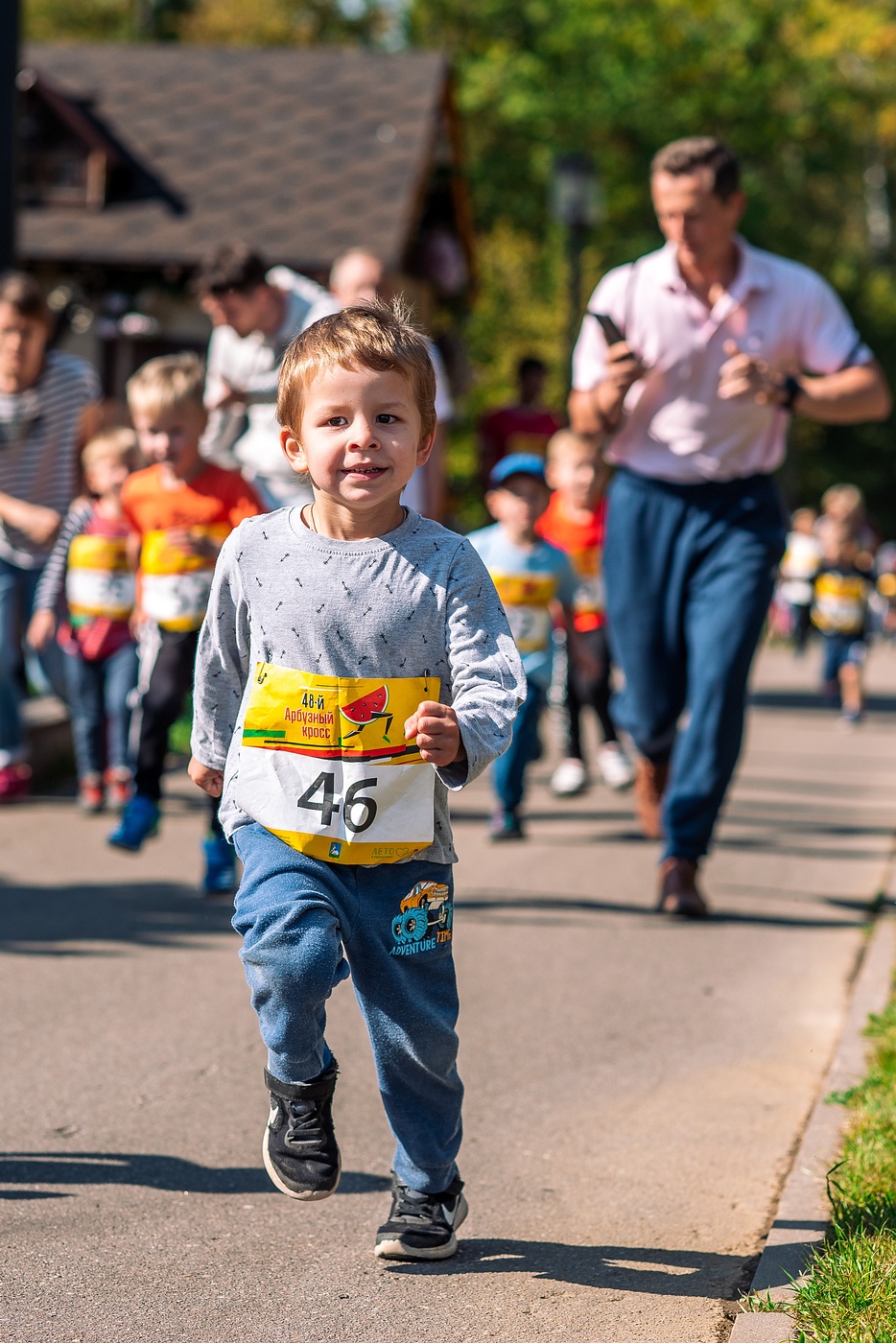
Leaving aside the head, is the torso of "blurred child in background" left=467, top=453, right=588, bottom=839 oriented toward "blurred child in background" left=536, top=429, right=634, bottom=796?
no

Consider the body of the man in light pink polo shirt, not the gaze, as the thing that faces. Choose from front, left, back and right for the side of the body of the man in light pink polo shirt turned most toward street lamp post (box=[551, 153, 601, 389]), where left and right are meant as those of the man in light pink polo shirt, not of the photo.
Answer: back

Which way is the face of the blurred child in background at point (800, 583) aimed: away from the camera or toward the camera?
toward the camera

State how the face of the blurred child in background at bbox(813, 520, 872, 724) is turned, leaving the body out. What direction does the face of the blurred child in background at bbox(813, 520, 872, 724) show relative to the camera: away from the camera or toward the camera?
toward the camera

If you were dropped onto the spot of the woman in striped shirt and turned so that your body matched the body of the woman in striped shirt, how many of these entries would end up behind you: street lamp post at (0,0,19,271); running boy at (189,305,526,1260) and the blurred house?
2

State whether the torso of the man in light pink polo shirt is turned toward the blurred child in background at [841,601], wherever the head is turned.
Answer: no

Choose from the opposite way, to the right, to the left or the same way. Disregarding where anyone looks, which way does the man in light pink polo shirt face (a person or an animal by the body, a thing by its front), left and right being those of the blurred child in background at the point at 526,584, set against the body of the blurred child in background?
the same way

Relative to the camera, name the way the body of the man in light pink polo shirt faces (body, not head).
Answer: toward the camera

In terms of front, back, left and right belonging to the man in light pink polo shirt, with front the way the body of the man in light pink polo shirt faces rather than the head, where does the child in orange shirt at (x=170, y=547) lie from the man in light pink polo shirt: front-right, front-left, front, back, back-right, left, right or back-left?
right

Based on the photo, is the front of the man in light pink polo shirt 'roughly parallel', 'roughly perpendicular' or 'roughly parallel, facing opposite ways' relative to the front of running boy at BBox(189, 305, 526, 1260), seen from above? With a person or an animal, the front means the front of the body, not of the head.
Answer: roughly parallel

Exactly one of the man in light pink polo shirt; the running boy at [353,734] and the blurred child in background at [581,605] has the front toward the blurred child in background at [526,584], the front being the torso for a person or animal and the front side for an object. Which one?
the blurred child in background at [581,605]

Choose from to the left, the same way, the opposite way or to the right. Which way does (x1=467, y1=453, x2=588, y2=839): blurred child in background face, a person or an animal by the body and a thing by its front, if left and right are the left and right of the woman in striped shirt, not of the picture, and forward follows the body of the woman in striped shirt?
the same way

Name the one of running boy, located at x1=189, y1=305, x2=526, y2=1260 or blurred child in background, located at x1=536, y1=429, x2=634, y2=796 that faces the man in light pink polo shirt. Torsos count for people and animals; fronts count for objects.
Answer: the blurred child in background

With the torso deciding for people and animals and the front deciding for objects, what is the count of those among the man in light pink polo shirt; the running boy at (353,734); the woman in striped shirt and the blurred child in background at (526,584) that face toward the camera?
4

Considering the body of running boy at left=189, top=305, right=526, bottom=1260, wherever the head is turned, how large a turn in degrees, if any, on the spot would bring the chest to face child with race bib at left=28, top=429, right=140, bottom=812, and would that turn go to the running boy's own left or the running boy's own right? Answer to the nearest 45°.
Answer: approximately 180°

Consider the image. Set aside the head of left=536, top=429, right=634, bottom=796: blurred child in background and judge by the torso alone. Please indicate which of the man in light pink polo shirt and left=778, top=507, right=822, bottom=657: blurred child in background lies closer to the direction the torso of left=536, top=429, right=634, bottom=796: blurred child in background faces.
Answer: the man in light pink polo shirt

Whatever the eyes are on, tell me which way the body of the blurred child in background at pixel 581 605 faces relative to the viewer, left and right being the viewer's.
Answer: facing the viewer

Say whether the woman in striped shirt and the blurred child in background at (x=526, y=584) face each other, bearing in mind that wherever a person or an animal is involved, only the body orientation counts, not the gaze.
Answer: no

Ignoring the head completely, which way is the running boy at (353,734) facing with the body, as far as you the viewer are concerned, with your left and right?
facing the viewer

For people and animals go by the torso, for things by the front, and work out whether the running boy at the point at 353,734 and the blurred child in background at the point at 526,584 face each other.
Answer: no

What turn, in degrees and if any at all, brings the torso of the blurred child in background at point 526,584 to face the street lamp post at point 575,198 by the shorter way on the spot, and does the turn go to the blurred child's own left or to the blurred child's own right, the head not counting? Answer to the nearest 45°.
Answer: approximately 180°

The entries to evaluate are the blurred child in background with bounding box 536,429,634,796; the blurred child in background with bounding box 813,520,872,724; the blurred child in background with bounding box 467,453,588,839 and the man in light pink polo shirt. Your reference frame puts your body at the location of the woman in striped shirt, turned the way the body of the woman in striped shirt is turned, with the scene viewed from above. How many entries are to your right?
0

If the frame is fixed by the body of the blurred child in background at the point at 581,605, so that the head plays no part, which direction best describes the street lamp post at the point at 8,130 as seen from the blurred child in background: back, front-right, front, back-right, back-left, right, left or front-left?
right
